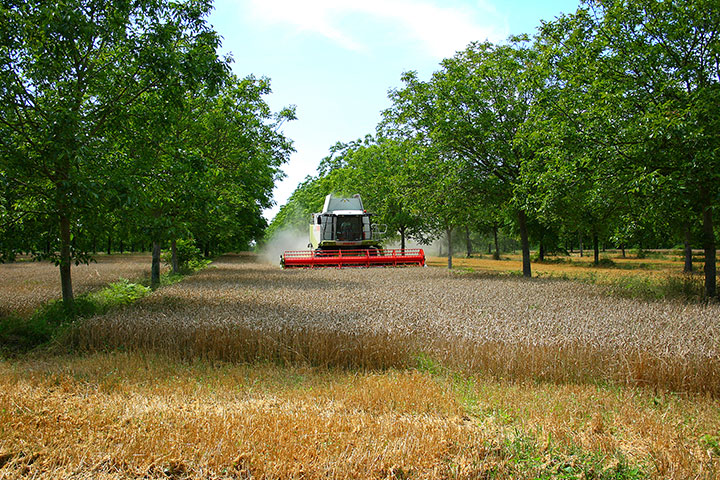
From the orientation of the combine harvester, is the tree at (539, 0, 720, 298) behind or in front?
in front

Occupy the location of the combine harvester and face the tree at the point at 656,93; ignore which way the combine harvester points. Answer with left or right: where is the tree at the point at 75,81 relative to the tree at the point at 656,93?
right

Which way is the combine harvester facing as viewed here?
toward the camera

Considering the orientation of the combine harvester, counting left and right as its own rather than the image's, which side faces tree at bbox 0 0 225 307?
front
